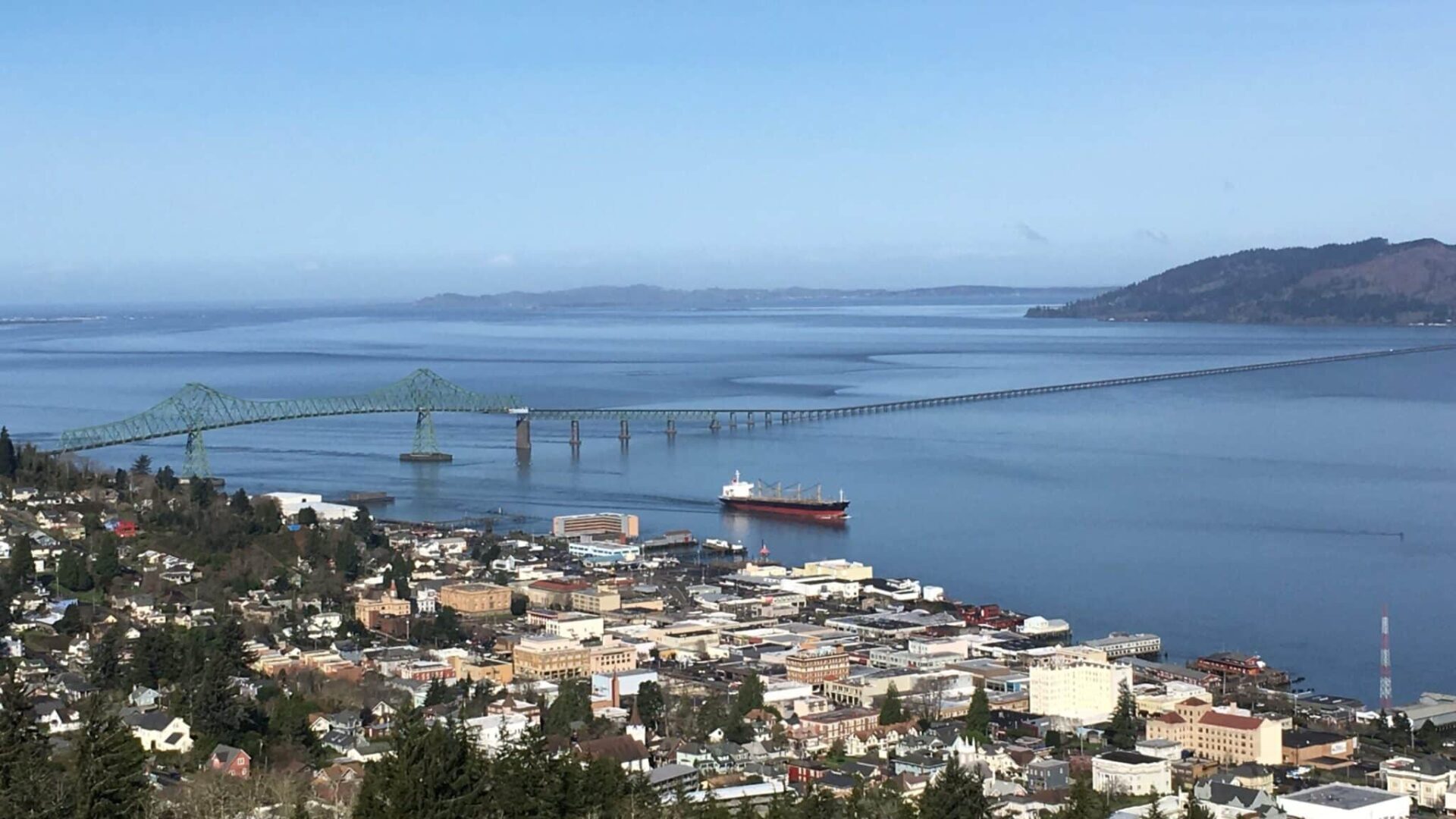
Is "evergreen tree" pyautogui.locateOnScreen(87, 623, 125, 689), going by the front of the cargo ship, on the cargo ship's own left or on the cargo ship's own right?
on the cargo ship's own right

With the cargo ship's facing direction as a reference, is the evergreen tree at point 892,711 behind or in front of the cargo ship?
in front

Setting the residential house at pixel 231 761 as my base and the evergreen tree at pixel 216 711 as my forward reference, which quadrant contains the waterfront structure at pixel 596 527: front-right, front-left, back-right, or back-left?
front-right

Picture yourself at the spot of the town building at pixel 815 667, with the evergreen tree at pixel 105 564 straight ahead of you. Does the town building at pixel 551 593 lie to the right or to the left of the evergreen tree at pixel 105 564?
right

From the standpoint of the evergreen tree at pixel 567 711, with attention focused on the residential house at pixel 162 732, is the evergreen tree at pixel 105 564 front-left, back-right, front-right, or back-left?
front-right

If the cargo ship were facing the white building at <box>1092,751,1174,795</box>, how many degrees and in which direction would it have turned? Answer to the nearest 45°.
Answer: approximately 45° to its right

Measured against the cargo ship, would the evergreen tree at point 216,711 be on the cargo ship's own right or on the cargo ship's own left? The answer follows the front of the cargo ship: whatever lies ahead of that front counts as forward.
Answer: on the cargo ship's own right

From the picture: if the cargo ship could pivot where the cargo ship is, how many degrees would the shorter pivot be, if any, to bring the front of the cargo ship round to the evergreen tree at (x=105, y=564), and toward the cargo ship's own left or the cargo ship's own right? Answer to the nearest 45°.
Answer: approximately 90° to the cargo ship's own right

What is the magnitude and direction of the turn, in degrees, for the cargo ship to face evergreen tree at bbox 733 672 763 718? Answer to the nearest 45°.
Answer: approximately 45° to its right

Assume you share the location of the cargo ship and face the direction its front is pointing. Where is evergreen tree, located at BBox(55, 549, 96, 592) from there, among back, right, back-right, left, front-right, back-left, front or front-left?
right

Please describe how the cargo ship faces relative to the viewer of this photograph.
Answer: facing the viewer and to the right of the viewer

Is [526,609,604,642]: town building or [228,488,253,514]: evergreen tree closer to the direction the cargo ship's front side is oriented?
the town building
